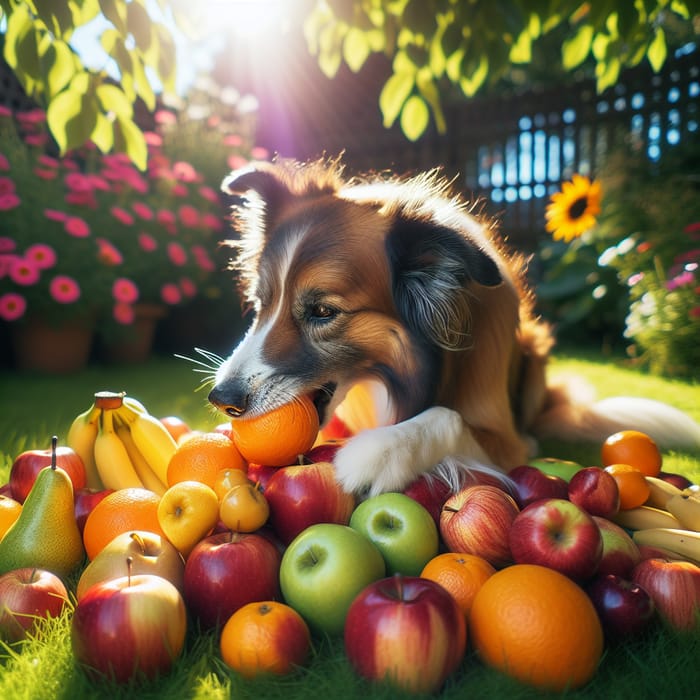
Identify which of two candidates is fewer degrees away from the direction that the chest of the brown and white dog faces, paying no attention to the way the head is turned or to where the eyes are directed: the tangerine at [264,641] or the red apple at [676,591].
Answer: the tangerine

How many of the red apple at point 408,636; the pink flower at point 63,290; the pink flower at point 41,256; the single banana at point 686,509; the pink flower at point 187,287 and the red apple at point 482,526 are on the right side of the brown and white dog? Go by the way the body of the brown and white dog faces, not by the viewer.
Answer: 3

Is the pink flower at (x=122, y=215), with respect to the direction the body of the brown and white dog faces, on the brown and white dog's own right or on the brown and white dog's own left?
on the brown and white dog's own right

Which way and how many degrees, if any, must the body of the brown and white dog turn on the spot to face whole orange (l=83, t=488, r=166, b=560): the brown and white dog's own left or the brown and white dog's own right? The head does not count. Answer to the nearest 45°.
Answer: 0° — it already faces it

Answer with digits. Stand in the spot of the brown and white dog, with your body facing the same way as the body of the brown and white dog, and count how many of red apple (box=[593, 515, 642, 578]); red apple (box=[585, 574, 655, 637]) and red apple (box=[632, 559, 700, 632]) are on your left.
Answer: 3

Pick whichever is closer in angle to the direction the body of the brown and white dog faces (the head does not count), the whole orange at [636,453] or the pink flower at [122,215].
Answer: the pink flower

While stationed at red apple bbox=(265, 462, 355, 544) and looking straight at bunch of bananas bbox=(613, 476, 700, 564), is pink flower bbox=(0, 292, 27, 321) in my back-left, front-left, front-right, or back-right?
back-left

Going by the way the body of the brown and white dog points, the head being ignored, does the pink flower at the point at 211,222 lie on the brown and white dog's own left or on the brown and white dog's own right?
on the brown and white dog's own right

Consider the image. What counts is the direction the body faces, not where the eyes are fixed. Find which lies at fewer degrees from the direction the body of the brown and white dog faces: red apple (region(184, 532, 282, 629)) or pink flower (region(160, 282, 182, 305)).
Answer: the red apple

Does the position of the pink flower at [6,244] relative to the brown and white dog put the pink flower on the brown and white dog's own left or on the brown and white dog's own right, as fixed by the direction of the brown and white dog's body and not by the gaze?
on the brown and white dog's own right

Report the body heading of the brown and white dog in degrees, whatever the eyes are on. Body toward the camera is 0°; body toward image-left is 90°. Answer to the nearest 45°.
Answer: approximately 45°
